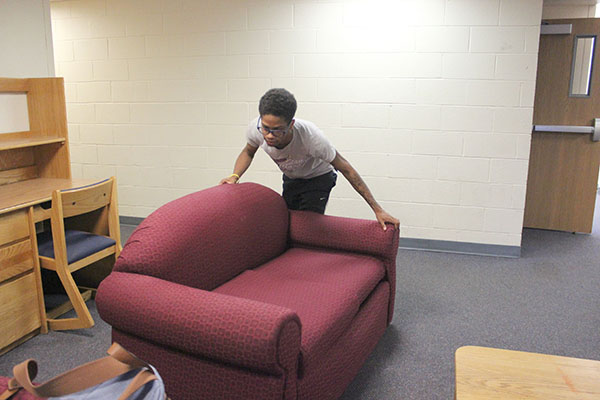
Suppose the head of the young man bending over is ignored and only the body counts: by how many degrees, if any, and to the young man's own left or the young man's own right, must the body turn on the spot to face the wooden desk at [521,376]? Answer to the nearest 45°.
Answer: approximately 90° to the young man's own left

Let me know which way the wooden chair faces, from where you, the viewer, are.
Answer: facing away from the viewer and to the left of the viewer

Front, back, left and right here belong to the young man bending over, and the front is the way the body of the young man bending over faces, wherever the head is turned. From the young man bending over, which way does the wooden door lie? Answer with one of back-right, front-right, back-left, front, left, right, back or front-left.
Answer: back

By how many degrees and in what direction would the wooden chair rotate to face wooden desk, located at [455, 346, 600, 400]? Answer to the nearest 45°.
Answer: approximately 180°

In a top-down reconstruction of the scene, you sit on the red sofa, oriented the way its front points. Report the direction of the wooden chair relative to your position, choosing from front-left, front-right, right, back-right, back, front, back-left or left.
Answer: back

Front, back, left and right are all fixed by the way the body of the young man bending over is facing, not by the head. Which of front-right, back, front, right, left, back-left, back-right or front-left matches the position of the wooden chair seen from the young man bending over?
front-right

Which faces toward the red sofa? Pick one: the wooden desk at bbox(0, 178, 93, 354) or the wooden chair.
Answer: the wooden desk

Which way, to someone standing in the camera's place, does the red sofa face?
facing the viewer and to the right of the viewer

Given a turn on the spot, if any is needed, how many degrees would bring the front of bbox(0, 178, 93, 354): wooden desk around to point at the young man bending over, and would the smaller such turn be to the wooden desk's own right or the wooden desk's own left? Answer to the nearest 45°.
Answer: approximately 45° to the wooden desk's own left

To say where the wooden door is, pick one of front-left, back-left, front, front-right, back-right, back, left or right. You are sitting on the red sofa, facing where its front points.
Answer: left

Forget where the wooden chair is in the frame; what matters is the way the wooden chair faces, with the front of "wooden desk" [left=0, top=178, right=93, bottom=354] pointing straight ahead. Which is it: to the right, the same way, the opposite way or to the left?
the opposite way

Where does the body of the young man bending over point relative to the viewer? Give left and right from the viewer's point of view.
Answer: facing the viewer and to the left of the viewer

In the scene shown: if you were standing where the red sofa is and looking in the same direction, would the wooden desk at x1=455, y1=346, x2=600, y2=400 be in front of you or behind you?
in front

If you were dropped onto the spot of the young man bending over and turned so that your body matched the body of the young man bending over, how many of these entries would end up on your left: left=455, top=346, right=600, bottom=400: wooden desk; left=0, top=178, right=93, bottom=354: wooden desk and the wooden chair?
1

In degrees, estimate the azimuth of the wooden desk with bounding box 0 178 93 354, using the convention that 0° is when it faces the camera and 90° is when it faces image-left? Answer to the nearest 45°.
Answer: approximately 315°
